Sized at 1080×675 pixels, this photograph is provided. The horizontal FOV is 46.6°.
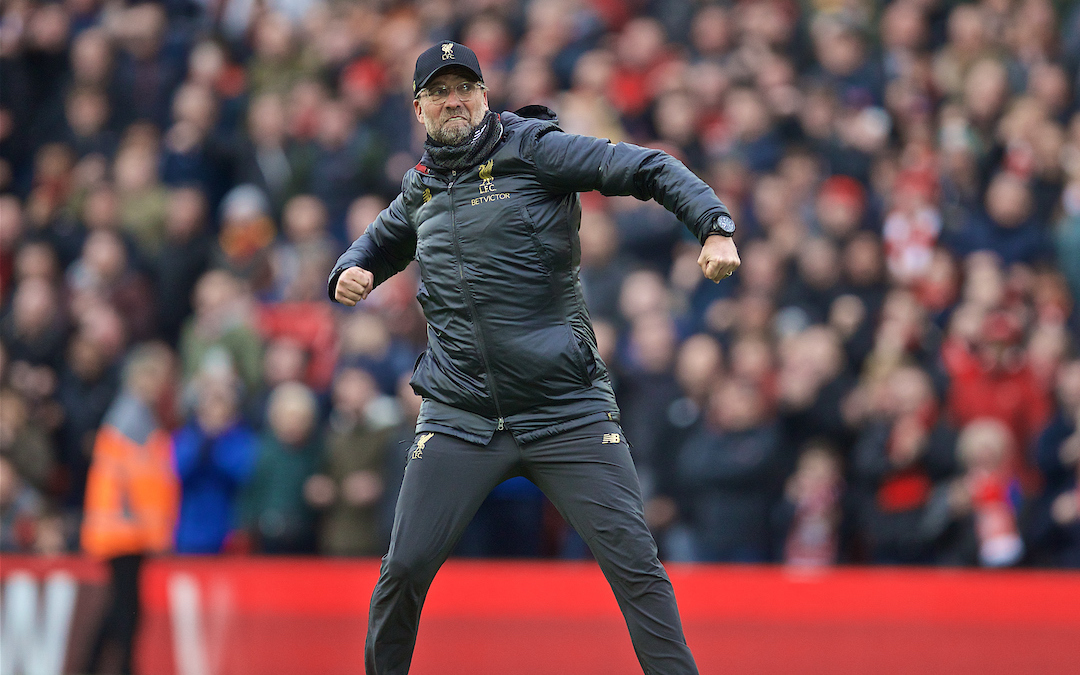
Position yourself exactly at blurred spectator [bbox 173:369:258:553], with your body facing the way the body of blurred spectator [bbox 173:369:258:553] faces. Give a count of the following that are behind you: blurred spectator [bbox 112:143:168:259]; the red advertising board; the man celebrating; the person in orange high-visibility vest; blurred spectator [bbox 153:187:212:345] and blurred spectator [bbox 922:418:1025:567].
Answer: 2

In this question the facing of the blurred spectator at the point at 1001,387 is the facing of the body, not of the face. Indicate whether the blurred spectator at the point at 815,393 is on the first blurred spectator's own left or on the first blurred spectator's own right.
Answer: on the first blurred spectator's own right

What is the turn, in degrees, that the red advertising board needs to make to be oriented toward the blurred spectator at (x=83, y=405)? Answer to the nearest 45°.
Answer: approximately 135° to its right

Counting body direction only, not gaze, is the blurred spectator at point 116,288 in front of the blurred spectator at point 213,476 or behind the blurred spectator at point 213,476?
behind
